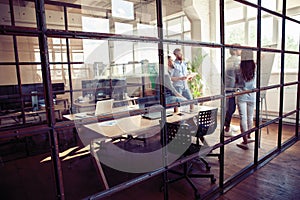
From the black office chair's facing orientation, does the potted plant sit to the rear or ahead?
ahead

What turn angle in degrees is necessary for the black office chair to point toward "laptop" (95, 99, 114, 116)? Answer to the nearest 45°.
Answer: approximately 90° to its left
